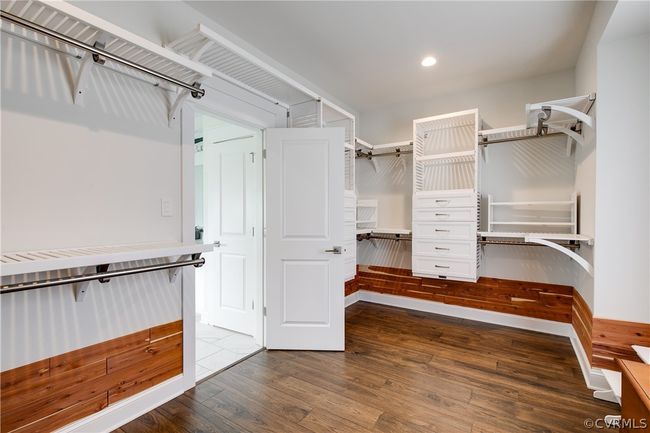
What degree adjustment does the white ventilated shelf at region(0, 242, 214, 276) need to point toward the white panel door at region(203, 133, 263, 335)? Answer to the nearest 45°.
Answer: approximately 90° to its left

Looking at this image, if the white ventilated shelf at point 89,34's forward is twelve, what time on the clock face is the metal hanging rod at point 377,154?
The metal hanging rod is roughly at 10 o'clock from the white ventilated shelf.

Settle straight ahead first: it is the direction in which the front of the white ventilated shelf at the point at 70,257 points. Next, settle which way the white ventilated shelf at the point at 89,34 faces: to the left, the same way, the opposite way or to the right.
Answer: the same way

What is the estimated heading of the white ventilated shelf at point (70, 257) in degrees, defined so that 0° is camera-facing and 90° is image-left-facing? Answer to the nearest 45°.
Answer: approximately 315°

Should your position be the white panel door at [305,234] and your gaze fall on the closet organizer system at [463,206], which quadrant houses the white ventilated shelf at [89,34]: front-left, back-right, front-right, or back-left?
back-right

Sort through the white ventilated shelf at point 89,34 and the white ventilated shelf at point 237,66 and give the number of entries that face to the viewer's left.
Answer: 0

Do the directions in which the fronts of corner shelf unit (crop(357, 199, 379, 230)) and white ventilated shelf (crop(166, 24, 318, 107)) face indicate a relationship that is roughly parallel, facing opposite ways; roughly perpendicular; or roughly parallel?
roughly perpendicular

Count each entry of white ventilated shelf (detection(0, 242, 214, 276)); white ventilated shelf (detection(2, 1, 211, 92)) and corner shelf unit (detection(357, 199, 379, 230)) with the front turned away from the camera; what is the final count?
0

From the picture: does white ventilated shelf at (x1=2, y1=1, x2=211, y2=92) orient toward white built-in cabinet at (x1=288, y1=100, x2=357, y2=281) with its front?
no

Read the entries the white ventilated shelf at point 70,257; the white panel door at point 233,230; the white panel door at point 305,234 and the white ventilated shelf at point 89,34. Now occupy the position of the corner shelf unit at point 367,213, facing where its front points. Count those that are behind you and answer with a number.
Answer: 0

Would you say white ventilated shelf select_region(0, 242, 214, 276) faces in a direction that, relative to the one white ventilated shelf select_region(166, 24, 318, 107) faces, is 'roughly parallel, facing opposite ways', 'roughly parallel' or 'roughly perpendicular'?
roughly parallel

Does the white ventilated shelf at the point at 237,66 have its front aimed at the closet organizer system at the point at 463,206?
no

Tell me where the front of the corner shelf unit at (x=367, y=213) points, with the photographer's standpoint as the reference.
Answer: facing the viewer

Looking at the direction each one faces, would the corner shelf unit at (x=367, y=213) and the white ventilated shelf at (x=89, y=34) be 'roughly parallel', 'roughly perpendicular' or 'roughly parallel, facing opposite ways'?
roughly perpendicular

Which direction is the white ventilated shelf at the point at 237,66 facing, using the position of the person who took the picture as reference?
facing the viewer and to the right of the viewer

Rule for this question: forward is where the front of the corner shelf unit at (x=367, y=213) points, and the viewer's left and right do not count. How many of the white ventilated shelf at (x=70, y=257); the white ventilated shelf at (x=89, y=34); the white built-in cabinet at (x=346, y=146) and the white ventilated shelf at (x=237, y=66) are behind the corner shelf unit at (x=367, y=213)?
0
